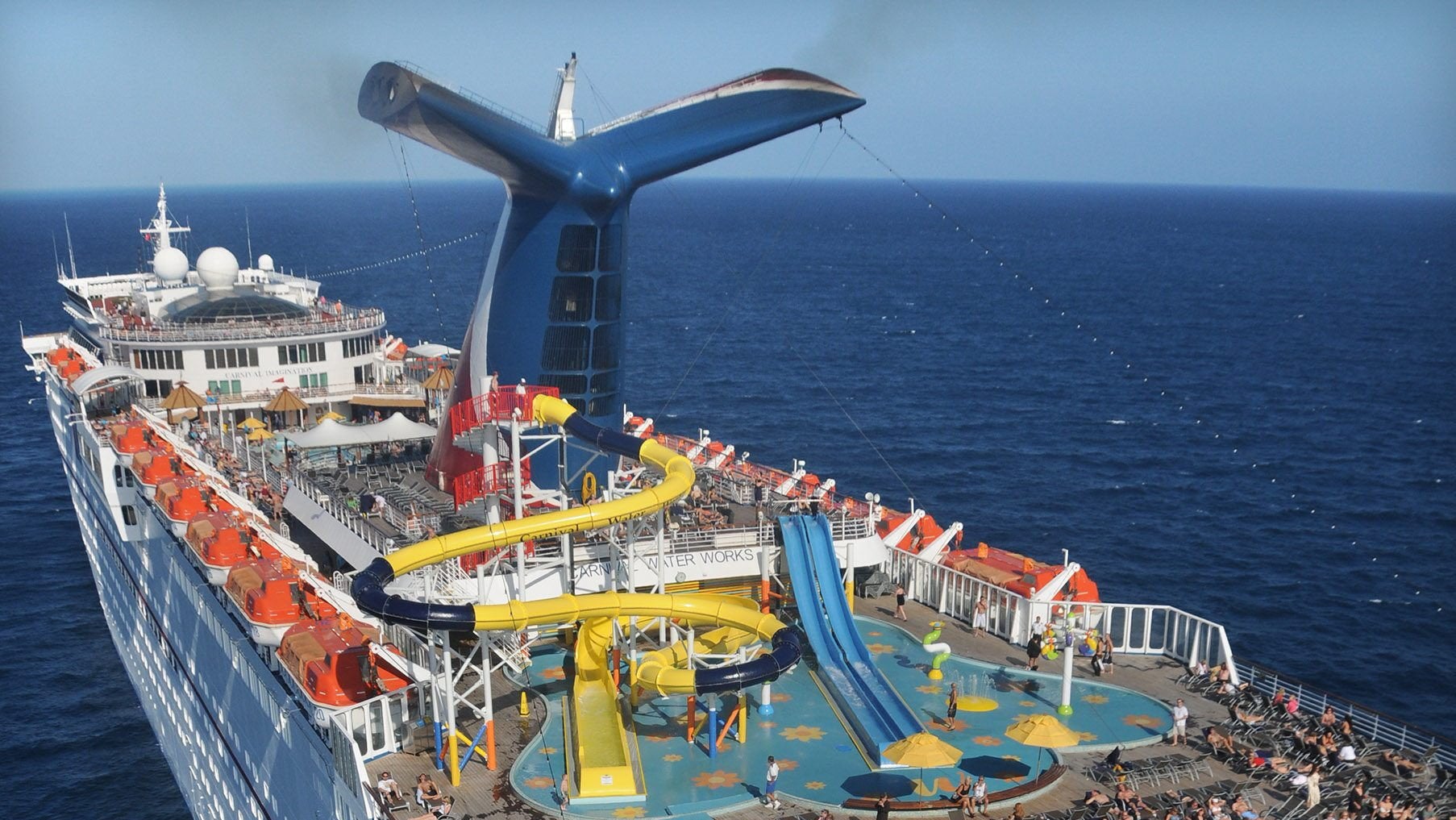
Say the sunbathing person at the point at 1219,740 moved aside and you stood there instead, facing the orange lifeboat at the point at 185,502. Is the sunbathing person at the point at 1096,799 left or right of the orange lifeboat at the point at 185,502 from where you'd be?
left

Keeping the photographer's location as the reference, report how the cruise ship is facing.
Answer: facing away from the viewer and to the left of the viewer

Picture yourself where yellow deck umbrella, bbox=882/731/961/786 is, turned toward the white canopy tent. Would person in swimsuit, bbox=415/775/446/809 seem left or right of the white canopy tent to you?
left
